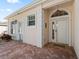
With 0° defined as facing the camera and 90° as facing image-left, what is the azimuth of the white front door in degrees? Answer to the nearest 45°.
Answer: approximately 45°
